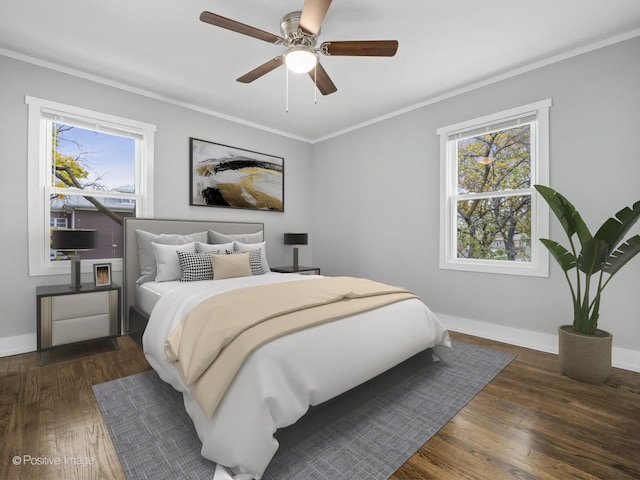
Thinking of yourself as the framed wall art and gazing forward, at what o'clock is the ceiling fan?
The ceiling fan is roughly at 1 o'clock from the framed wall art.

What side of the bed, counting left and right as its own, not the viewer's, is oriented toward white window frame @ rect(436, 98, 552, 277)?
left

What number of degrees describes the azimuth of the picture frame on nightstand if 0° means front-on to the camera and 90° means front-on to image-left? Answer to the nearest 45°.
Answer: approximately 315°

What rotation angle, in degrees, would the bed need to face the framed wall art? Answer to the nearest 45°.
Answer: approximately 135° to its left

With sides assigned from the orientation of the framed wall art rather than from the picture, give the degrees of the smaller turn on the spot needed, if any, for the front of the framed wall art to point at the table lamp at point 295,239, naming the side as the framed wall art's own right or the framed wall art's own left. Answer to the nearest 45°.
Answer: approximately 45° to the framed wall art's own left

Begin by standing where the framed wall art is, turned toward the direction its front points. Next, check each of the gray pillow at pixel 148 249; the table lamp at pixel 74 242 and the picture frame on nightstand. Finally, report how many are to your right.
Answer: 3

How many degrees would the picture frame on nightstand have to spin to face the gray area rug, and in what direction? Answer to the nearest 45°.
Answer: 0° — it already faces it

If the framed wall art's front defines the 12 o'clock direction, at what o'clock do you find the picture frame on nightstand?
The picture frame on nightstand is roughly at 3 o'clock from the framed wall art.
